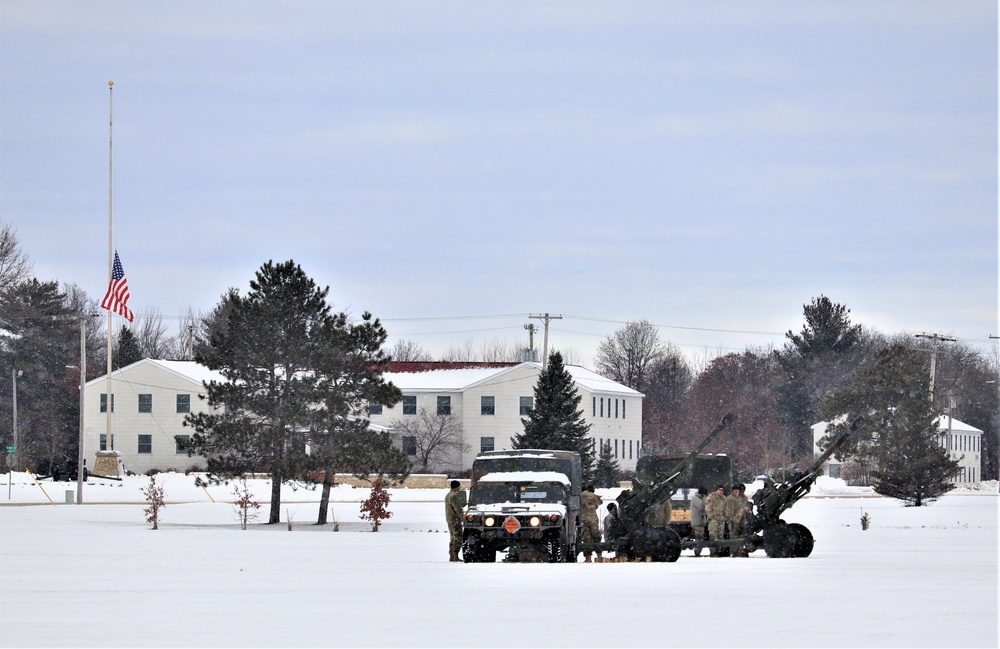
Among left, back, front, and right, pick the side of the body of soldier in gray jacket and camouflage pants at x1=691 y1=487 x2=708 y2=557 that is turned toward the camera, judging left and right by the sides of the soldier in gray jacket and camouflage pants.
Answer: right

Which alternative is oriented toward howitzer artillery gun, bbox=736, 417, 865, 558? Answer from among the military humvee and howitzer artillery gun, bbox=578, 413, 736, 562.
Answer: howitzer artillery gun, bbox=578, 413, 736, 562

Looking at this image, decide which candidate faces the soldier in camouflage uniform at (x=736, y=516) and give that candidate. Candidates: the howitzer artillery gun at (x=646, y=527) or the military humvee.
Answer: the howitzer artillery gun

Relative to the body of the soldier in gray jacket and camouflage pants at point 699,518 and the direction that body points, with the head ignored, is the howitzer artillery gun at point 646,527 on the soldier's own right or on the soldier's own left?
on the soldier's own right

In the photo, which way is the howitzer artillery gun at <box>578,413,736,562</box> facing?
to the viewer's right

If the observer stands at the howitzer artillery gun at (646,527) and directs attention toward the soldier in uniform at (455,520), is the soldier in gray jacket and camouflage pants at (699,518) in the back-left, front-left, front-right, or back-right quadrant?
back-right

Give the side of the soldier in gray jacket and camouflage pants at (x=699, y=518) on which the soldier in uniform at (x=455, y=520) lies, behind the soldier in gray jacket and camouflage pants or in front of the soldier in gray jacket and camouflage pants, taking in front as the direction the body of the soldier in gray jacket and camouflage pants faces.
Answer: behind

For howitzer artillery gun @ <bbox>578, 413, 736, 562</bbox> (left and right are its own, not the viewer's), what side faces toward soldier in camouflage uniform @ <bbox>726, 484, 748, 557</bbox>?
front

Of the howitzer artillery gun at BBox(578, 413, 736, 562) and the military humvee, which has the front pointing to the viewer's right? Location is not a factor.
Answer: the howitzer artillery gun

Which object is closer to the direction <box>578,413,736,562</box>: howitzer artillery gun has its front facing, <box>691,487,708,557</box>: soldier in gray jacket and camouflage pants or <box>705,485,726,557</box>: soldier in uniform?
the soldier in uniform

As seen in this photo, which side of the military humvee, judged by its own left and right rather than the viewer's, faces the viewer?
front
